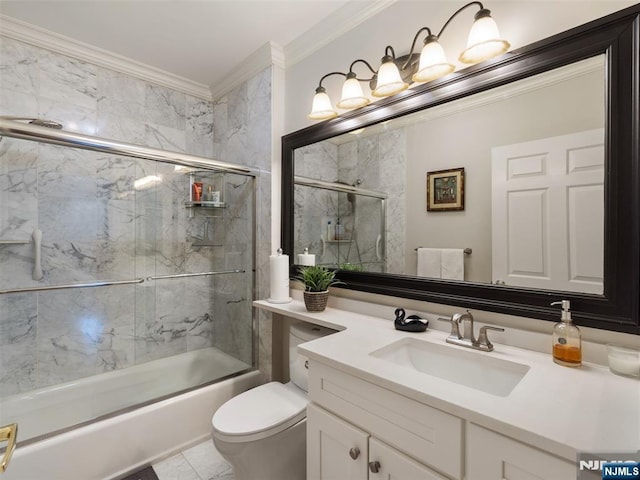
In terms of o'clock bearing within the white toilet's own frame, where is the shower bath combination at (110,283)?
The shower bath combination is roughly at 3 o'clock from the white toilet.

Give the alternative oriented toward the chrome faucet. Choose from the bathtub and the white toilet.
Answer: the bathtub

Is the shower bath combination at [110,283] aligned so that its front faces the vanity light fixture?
yes

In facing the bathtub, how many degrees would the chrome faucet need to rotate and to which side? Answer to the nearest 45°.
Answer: approximately 45° to its right

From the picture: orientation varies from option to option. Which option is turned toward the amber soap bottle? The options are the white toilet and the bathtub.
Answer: the bathtub

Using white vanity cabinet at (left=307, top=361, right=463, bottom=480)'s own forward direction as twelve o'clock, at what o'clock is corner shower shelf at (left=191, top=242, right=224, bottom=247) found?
The corner shower shelf is roughly at 3 o'clock from the white vanity cabinet.

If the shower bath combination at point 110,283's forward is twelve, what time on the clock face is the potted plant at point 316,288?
The potted plant is roughly at 12 o'clock from the shower bath combination.

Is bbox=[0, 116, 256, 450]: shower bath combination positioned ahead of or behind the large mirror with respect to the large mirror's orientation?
ahead

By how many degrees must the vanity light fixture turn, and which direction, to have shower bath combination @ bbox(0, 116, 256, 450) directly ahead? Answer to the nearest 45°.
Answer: approximately 45° to its right

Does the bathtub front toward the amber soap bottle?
yes

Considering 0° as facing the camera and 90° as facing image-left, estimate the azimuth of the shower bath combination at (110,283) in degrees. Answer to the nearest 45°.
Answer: approximately 315°

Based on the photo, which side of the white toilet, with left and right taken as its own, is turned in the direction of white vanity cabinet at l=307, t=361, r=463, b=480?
left
